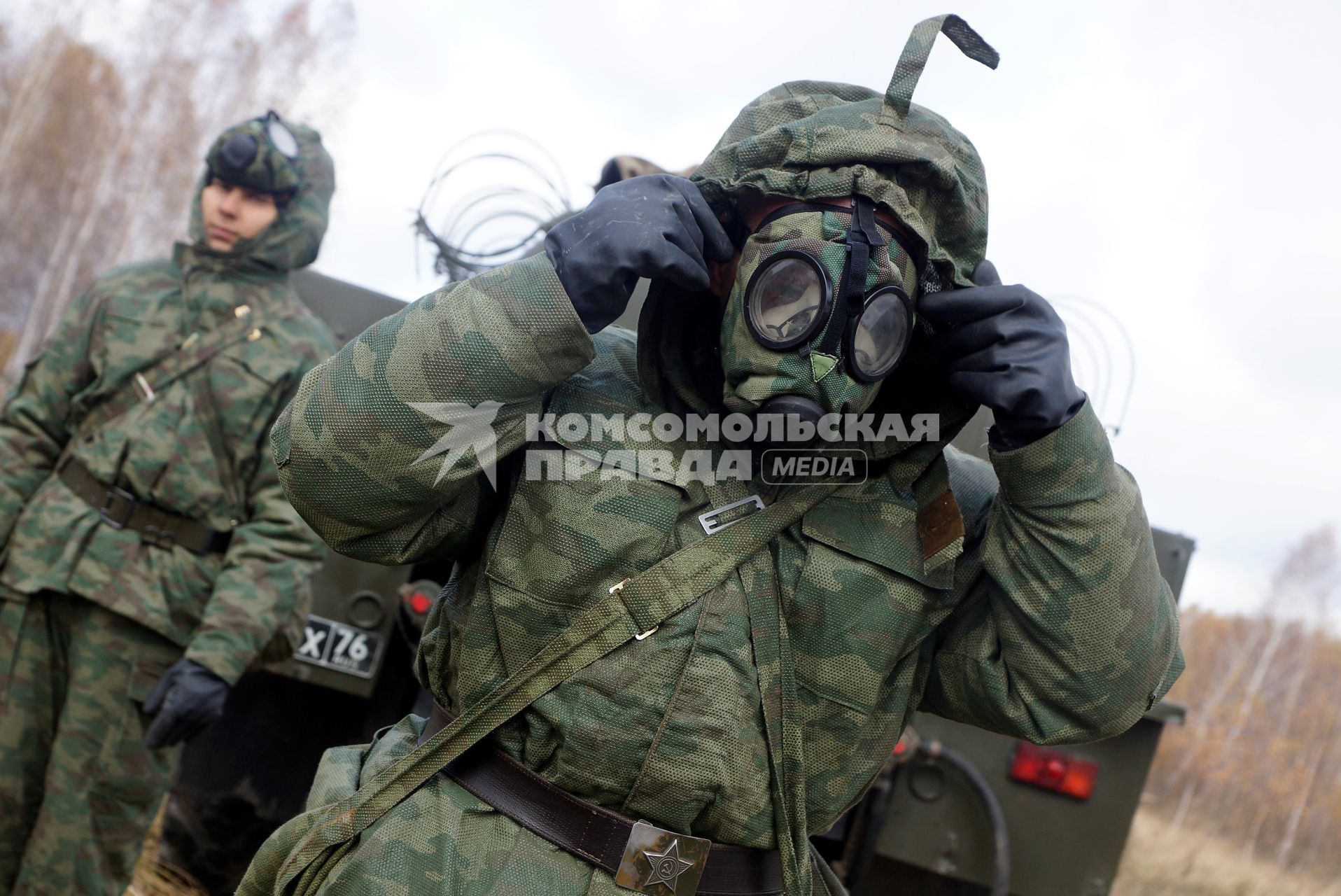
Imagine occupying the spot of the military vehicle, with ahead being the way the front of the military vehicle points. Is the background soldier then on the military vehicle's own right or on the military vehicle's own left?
on the military vehicle's own left

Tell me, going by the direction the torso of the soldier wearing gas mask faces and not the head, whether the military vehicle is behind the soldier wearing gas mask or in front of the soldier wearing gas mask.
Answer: behind

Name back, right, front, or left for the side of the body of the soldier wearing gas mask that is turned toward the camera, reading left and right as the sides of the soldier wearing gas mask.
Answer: front

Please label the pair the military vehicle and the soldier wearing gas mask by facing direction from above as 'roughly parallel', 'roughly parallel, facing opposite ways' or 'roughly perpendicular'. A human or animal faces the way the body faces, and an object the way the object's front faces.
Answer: roughly parallel, facing opposite ways

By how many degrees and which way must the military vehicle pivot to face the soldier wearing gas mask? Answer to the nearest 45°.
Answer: approximately 180°

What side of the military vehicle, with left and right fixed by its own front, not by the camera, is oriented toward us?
back

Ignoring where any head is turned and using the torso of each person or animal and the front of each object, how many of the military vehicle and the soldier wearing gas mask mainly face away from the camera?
1

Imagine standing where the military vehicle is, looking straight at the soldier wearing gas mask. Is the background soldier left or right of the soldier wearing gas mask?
right
